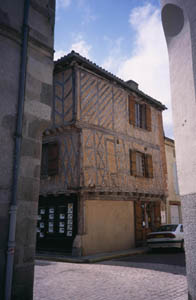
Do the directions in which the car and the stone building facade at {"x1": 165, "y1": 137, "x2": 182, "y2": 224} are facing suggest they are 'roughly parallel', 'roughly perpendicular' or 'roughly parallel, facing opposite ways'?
roughly perpendicular

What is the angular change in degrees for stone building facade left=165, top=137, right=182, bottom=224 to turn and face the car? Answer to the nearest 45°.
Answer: approximately 45° to its right

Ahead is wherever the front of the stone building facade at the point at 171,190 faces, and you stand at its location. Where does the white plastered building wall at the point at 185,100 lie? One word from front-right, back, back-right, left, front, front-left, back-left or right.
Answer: front-right
